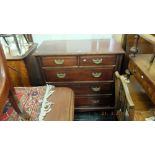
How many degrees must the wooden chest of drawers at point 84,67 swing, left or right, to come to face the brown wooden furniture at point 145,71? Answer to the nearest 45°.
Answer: approximately 45° to its left

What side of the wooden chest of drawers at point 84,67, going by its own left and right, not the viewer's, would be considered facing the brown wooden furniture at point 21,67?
right

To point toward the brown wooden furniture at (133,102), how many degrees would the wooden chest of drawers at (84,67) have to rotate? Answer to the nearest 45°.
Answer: approximately 45° to its left

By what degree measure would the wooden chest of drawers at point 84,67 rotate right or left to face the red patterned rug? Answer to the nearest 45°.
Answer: approximately 45° to its right

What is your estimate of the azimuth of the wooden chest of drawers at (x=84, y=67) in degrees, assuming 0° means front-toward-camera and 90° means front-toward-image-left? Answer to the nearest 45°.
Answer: approximately 0°
